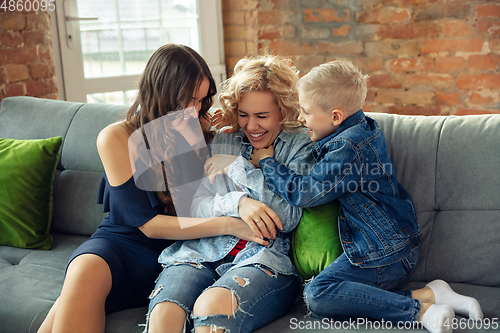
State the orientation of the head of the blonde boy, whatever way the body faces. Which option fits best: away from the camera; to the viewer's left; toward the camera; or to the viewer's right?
to the viewer's left

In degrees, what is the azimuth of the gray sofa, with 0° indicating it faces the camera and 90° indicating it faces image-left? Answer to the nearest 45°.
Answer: approximately 0°

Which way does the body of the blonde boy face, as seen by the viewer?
to the viewer's left
